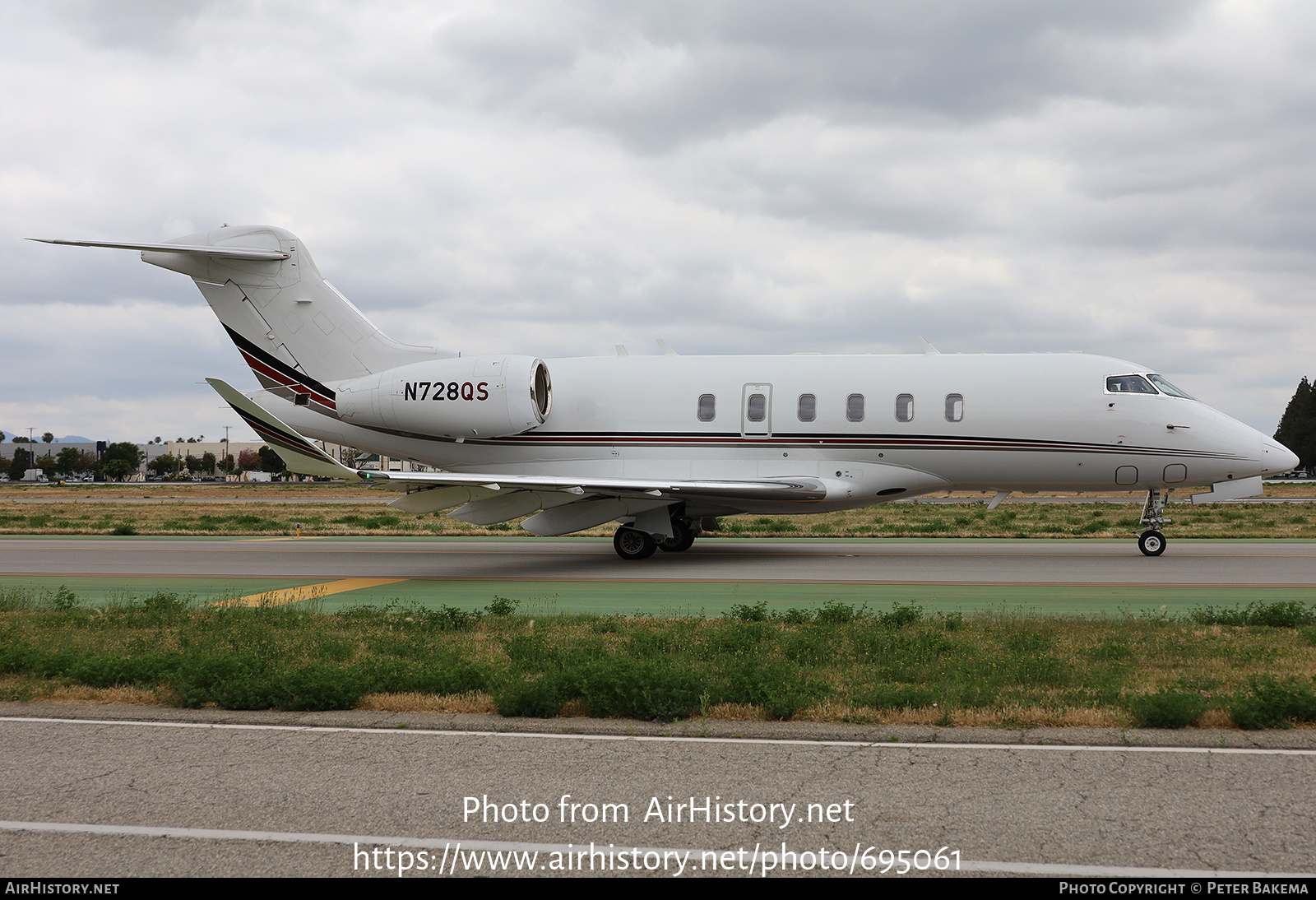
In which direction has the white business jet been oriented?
to the viewer's right
